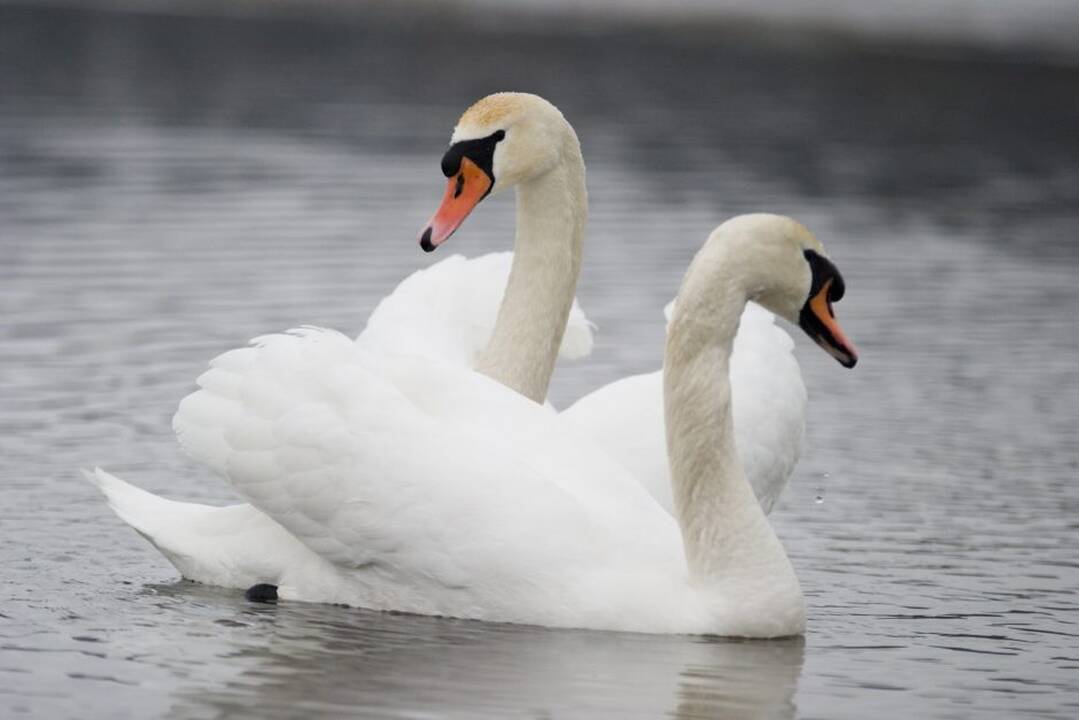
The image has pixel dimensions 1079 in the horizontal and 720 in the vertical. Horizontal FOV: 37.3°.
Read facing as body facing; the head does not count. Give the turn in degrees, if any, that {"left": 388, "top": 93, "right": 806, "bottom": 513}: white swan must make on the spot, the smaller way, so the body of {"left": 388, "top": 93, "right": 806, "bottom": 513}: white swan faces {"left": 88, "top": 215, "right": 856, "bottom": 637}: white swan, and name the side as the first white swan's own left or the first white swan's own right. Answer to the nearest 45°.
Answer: approximately 45° to the first white swan's own left

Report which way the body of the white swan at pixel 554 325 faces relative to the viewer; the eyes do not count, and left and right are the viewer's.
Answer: facing the viewer and to the left of the viewer

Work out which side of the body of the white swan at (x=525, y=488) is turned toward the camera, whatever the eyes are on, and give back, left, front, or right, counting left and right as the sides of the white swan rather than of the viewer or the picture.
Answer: right

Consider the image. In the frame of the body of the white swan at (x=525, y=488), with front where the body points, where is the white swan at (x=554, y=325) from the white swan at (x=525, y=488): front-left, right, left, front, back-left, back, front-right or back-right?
left

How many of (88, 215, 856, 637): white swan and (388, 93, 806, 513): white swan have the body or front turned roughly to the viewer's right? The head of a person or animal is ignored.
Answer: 1
